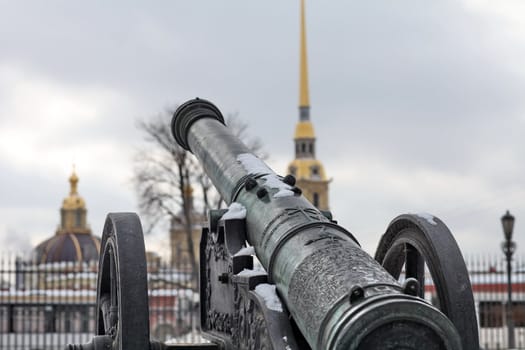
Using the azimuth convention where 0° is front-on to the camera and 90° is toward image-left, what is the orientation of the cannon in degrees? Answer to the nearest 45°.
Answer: approximately 135°
